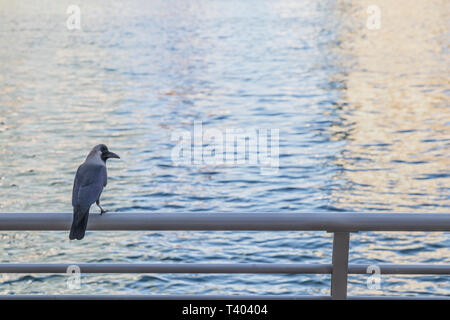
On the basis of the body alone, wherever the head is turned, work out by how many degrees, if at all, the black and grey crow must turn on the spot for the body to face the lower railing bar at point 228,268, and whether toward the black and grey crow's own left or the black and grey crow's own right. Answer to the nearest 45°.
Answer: approximately 90° to the black and grey crow's own right

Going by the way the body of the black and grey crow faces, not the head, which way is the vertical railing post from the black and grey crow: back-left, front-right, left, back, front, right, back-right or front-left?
right

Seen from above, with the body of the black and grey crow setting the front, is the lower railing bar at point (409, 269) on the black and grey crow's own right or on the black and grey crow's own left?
on the black and grey crow's own right

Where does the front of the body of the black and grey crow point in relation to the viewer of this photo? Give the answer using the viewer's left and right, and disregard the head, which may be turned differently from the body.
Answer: facing away from the viewer and to the right of the viewer
